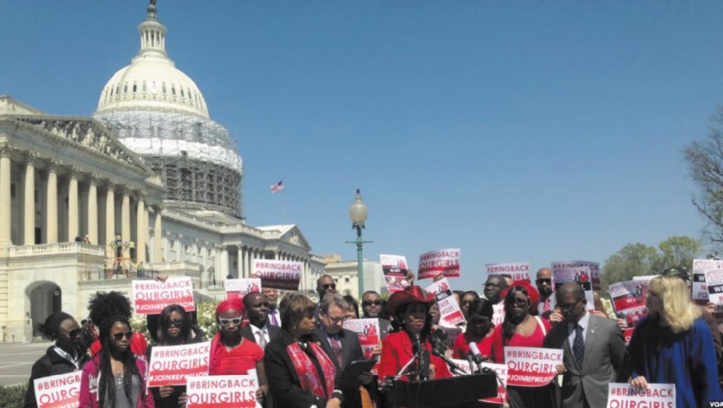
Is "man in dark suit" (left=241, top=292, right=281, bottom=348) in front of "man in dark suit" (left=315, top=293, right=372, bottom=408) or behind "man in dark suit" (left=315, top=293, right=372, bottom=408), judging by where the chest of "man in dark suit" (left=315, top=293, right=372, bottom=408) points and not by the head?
behind

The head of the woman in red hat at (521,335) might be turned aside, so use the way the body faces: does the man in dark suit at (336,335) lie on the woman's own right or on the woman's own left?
on the woman's own right

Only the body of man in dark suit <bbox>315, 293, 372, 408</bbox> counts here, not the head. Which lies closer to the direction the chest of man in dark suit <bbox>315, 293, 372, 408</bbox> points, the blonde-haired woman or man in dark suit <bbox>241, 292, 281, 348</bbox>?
the blonde-haired woman

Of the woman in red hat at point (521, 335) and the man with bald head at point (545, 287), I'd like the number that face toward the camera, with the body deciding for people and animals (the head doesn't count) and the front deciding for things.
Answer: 2
